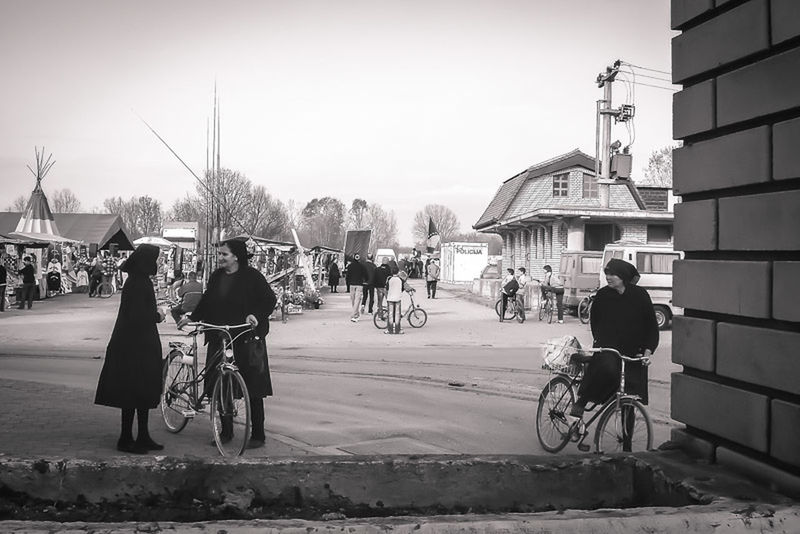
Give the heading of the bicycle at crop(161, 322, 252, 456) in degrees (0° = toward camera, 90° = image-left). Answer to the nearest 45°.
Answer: approximately 315°

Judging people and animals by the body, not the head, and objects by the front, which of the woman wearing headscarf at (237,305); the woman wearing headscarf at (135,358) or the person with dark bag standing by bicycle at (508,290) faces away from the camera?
the person with dark bag standing by bicycle

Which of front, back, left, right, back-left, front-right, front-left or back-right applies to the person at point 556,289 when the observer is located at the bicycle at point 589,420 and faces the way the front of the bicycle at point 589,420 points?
back-left

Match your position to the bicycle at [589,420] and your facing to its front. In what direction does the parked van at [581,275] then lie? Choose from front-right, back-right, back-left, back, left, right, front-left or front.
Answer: back-left

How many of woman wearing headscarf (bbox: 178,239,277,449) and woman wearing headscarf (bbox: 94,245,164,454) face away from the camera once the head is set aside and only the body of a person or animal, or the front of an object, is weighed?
0

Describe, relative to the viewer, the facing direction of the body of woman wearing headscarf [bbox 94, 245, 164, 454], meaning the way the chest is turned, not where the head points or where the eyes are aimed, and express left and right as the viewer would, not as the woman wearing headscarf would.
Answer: facing to the right of the viewer

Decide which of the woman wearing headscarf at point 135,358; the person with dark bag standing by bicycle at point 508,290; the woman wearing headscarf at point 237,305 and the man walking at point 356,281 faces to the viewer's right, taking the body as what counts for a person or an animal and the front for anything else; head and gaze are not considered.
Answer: the woman wearing headscarf at point 135,358

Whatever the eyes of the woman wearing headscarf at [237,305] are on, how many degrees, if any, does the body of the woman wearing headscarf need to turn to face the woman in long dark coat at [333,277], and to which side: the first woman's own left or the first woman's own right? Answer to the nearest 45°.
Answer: approximately 135° to the first woman's own right

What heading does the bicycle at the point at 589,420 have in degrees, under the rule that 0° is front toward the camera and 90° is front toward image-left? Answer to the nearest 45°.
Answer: approximately 315°

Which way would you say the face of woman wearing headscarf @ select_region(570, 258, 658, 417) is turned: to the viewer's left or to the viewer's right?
to the viewer's left

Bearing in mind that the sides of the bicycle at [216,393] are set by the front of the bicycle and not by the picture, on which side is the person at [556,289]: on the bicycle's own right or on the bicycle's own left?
on the bicycle's own left

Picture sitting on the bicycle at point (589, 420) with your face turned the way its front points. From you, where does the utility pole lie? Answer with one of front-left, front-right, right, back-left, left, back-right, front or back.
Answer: back-left

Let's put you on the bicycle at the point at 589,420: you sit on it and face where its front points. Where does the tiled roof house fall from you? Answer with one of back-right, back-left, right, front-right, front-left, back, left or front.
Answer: back-left
